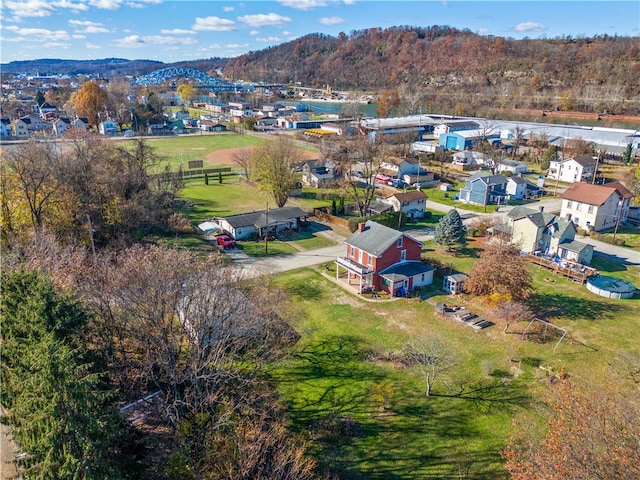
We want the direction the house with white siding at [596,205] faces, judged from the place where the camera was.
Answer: facing the viewer and to the left of the viewer

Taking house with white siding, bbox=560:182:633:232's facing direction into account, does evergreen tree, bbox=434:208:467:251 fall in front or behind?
in front

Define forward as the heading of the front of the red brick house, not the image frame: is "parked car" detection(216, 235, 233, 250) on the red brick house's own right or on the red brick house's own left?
on the red brick house's own right

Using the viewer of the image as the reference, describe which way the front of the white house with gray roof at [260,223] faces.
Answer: facing the viewer and to the right of the viewer

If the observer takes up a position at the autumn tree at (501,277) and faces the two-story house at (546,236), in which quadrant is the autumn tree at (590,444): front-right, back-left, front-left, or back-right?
back-right

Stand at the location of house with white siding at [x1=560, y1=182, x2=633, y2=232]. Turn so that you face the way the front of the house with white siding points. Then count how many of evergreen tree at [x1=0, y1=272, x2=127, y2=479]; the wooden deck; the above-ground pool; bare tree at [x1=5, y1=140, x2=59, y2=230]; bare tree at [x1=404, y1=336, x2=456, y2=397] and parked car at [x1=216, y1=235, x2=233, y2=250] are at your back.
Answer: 0

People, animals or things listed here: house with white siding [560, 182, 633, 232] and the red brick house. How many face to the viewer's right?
0

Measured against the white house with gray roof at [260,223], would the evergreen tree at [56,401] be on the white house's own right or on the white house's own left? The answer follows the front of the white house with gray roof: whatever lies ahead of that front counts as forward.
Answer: on the white house's own right

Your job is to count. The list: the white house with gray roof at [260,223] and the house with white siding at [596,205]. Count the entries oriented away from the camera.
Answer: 0

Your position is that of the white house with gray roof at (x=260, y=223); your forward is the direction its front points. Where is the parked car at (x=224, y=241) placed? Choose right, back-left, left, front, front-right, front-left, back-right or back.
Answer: right

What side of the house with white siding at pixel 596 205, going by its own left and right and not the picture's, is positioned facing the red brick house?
front

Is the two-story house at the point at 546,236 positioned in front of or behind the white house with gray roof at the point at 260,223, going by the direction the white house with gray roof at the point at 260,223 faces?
in front
